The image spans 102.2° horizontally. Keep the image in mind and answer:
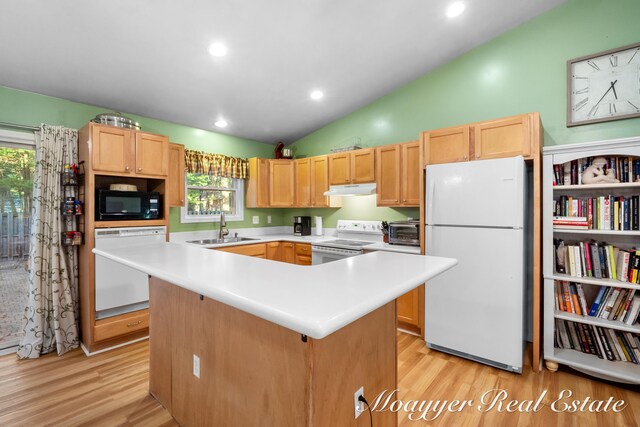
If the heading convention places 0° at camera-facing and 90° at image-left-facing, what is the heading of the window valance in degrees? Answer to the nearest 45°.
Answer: approximately 315°

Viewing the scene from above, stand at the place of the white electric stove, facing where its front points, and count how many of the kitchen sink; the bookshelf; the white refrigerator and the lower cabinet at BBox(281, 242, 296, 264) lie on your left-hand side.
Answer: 2

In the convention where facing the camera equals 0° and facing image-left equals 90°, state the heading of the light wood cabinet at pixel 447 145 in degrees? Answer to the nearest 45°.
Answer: approximately 45°

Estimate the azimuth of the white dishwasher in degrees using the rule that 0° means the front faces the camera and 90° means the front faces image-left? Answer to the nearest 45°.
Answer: approximately 315°

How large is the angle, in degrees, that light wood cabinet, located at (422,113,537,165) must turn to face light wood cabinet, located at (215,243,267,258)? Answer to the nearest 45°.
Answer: approximately 45° to its right

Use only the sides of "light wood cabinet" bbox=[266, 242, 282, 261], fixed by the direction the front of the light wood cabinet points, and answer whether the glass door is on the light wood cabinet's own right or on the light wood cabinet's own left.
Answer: on the light wood cabinet's own right

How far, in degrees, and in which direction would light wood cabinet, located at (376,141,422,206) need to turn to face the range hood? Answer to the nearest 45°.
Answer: approximately 45° to its right
